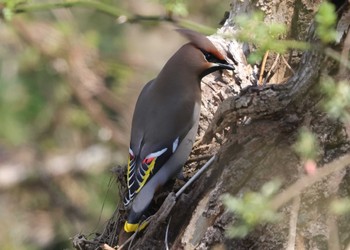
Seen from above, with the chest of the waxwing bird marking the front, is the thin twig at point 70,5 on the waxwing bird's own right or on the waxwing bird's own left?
on the waxwing bird's own left

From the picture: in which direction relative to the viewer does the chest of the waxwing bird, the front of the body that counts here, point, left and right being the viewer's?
facing away from the viewer and to the right of the viewer

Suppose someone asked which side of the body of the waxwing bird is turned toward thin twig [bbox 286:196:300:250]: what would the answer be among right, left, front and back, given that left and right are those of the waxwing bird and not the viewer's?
right
